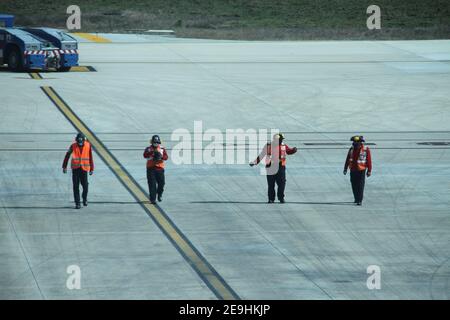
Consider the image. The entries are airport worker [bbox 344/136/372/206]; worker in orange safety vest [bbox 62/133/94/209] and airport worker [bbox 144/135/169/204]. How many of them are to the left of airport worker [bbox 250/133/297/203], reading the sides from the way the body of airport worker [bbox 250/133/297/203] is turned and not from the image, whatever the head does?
1

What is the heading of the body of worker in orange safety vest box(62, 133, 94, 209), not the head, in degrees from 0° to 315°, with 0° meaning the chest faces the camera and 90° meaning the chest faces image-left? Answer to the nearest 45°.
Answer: approximately 0°

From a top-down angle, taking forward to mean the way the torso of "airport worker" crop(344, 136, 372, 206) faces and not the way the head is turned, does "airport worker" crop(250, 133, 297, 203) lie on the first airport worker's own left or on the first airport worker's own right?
on the first airport worker's own right

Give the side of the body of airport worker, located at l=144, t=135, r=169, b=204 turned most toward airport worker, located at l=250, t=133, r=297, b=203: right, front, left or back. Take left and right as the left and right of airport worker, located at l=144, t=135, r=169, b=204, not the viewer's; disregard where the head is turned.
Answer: left

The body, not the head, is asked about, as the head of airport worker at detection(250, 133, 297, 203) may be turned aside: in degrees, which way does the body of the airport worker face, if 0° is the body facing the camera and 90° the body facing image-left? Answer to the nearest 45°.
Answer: approximately 0°

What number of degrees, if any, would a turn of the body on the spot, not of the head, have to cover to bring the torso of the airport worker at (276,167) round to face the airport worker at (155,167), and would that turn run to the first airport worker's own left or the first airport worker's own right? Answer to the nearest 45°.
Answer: approximately 90° to the first airport worker's own right

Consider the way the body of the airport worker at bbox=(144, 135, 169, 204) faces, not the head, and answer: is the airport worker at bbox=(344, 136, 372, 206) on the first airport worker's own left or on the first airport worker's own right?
on the first airport worker's own left

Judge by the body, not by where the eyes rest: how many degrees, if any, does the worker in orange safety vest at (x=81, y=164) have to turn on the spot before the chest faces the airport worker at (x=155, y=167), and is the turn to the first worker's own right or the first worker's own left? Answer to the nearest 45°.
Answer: approximately 90° to the first worker's own left
